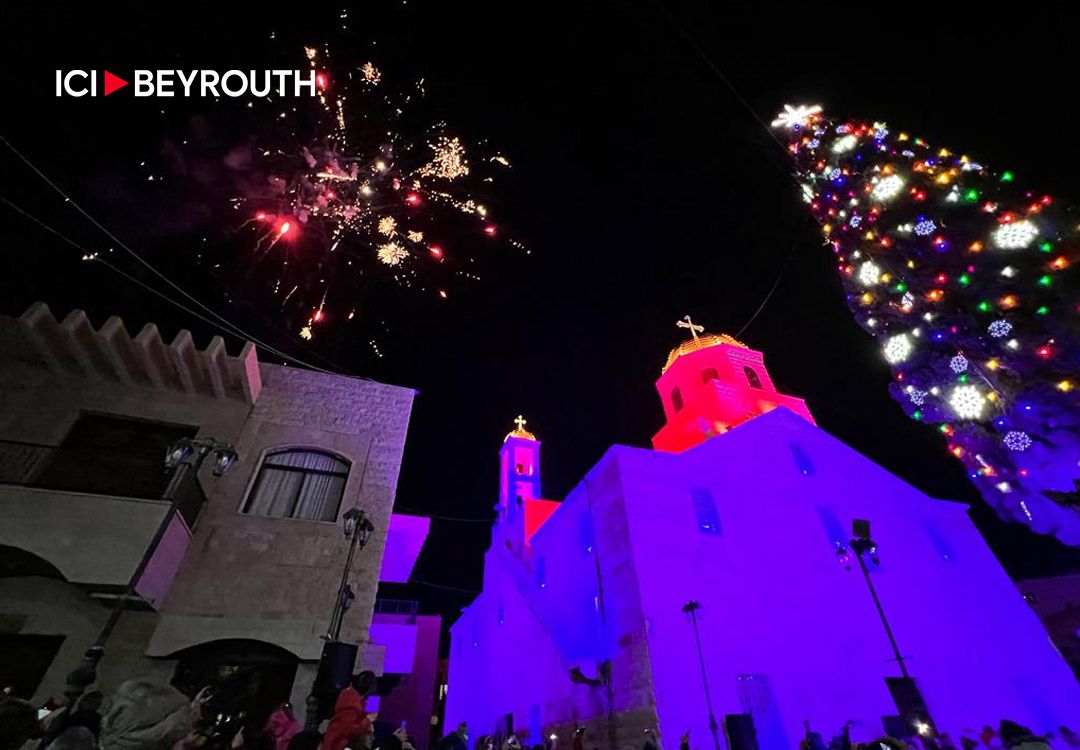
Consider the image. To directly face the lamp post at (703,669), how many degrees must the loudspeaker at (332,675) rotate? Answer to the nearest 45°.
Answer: approximately 90° to its left

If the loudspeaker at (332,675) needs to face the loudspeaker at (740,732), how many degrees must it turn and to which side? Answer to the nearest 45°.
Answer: approximately 45° to its left

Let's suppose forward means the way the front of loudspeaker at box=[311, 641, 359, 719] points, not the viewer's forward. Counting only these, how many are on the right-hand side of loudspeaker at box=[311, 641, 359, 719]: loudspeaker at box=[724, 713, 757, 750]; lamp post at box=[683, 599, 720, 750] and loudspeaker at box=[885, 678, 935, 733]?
0

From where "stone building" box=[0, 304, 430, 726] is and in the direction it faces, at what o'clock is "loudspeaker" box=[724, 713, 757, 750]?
The loudspeaker is roughly at 11 o'clock from the stone building.

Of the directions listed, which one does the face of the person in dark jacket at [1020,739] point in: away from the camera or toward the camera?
away from the camera

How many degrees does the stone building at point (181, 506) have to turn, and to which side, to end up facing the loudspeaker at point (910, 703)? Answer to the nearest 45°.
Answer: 0° — it already faces it

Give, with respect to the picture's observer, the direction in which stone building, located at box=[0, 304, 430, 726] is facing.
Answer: facing the viewer and to the right of the viewer

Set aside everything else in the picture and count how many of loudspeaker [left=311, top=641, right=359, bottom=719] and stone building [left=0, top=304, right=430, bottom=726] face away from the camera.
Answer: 0

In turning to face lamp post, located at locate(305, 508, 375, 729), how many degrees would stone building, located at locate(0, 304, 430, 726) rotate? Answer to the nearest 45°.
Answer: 0° — it already faces it

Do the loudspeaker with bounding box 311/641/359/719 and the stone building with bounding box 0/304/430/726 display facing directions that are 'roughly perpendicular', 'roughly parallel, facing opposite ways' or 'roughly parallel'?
roughly parallel

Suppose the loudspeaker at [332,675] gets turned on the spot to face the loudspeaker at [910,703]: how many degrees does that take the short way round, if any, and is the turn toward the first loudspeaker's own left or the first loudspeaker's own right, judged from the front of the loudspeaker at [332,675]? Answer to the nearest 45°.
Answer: approximately 45° to the first loudspeaker's own left
